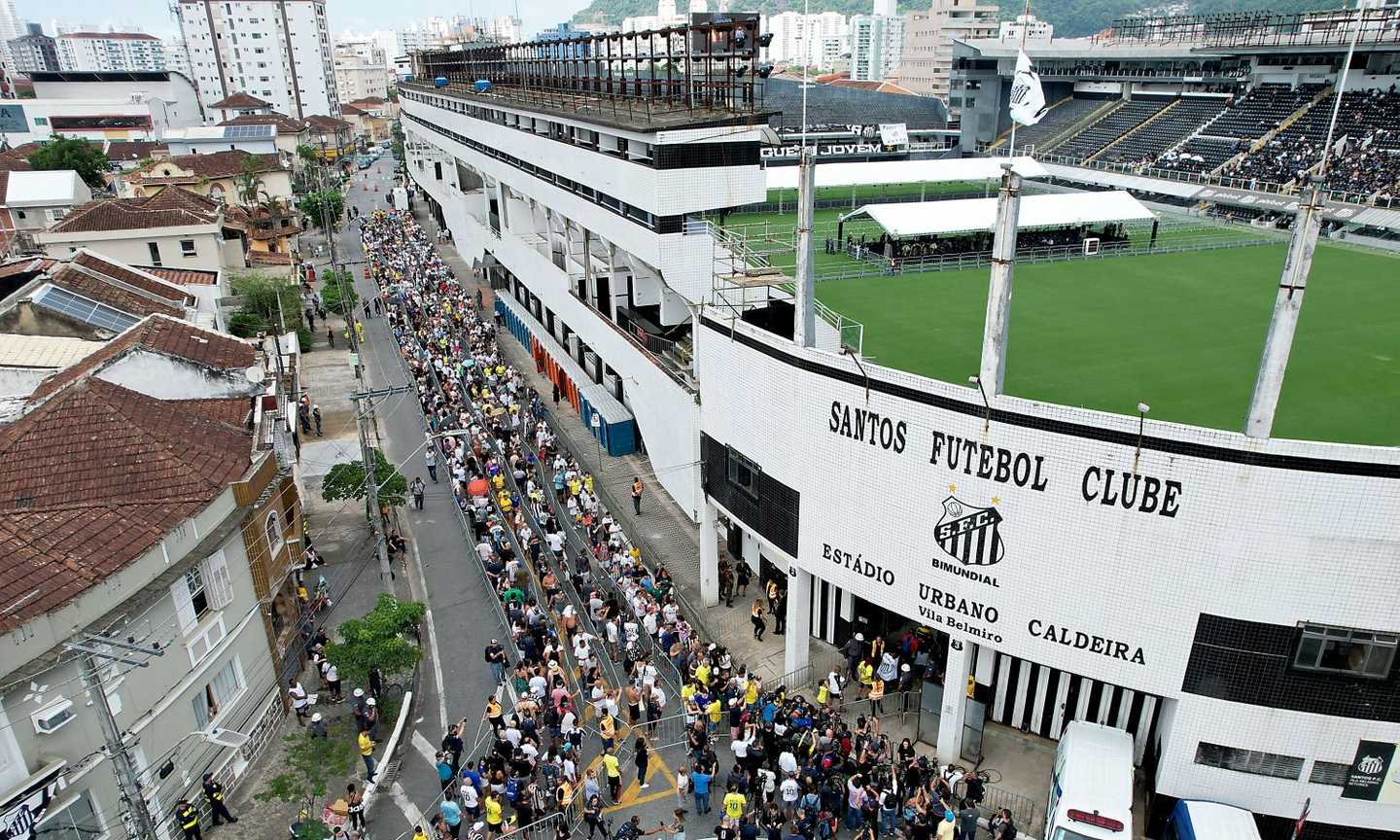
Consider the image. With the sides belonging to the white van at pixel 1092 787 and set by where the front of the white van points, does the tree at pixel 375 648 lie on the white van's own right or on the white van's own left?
on the white van's own right

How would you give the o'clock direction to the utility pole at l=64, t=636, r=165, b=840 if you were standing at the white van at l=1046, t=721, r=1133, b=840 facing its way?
The utility pole is roughly at 2 o'clock from the white van.

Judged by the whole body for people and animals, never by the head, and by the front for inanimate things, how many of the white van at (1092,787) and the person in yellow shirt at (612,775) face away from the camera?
1

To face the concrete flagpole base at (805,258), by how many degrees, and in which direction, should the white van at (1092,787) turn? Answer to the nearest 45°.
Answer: approximately 135° to its right

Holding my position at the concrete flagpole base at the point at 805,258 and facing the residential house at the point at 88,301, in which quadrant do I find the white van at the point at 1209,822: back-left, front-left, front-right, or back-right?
back-left

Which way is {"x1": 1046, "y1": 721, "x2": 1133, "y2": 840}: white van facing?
toward the camera
